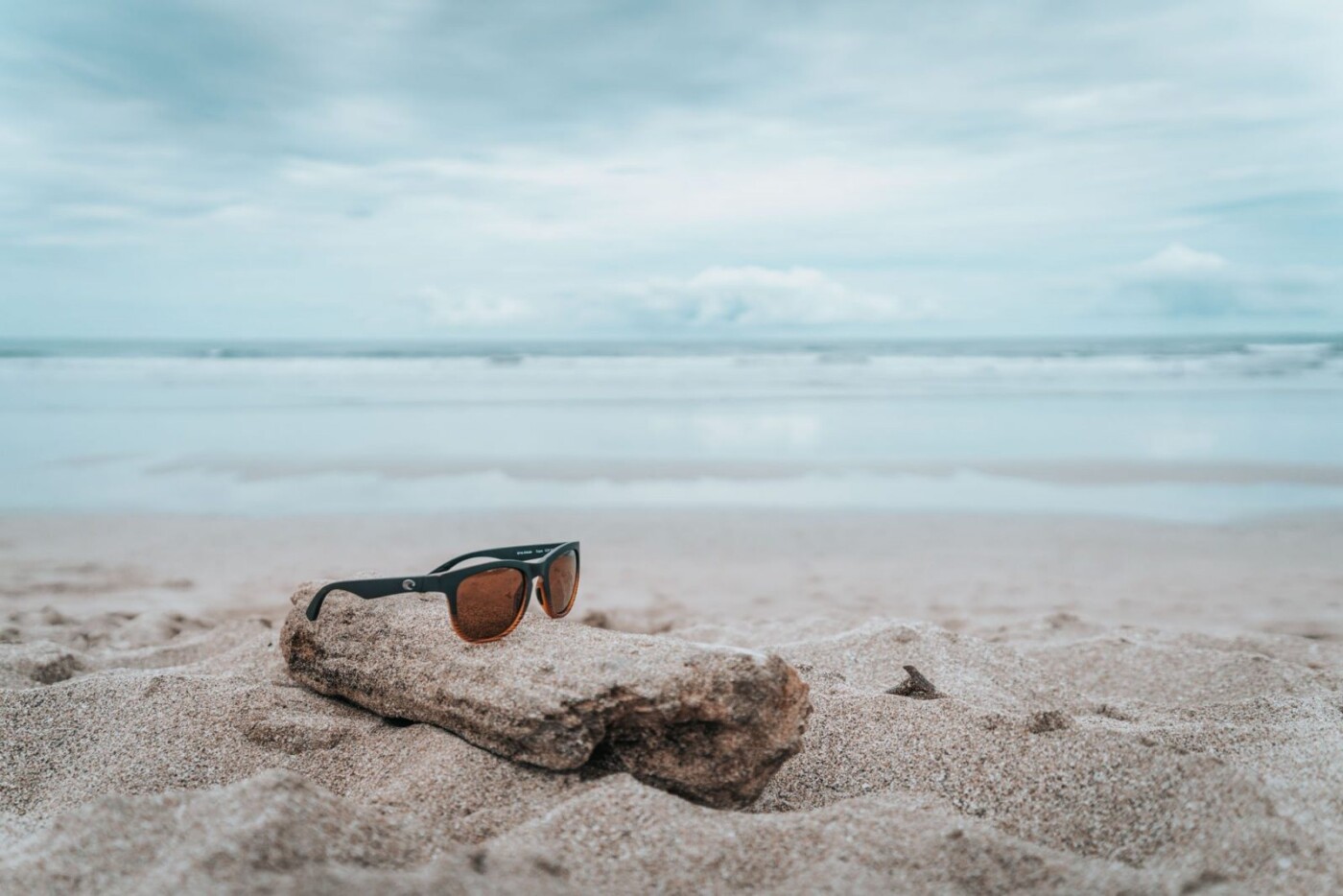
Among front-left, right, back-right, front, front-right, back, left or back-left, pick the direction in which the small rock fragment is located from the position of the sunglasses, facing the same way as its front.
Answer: front-left

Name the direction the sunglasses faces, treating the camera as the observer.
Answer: facing the viewer and to the right of the viewer
